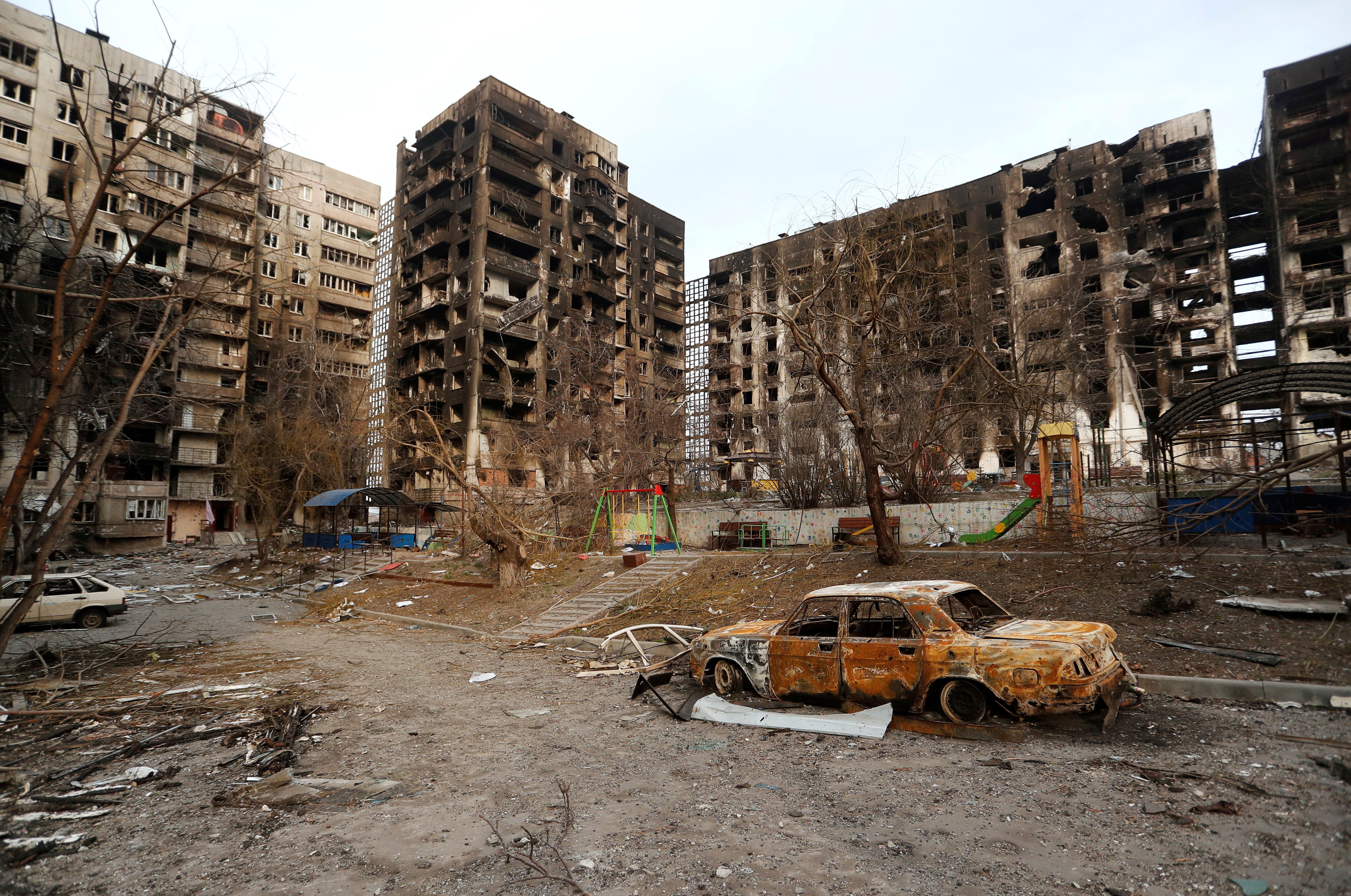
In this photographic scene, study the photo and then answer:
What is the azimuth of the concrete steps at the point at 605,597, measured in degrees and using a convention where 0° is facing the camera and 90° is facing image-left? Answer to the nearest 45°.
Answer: approximately 45°

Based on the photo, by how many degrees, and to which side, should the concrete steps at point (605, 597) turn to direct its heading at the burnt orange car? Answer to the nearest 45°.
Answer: approximately 45° to its left

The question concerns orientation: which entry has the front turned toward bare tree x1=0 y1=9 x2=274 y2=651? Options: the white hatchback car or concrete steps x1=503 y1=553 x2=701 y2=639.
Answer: the concrete steps
